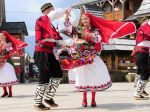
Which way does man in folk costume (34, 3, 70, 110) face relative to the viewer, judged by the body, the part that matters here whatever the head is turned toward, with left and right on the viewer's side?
facing to the right of the viewer

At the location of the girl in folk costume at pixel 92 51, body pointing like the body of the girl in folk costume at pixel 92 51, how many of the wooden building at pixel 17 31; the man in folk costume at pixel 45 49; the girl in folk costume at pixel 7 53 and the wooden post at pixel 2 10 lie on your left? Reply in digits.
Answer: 0

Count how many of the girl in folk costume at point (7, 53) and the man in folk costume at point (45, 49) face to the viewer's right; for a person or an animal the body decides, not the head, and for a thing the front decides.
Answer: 1

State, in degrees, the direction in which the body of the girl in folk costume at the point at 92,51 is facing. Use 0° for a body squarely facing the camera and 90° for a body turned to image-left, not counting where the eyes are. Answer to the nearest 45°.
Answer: approximately 45°

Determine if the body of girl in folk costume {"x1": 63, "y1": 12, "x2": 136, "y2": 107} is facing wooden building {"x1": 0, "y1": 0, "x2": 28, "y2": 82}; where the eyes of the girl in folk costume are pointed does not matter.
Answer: no

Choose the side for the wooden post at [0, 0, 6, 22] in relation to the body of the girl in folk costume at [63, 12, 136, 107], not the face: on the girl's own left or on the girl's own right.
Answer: on the girl's own right

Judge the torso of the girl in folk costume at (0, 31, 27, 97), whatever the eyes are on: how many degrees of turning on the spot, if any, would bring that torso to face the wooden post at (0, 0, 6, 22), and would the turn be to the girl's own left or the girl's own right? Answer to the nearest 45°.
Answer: approximately 135° to the girl's own right

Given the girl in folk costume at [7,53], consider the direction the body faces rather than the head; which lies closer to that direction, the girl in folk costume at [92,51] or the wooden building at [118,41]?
the girl in folk costume

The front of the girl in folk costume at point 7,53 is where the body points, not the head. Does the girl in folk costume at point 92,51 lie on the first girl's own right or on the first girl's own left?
on the first girl's own left

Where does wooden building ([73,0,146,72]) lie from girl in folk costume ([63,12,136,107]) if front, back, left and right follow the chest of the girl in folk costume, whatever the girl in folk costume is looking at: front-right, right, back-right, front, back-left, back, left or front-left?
back-right

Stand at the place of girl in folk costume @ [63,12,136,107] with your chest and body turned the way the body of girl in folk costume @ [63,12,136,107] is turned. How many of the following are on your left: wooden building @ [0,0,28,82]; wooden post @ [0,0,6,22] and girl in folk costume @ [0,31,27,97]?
0
